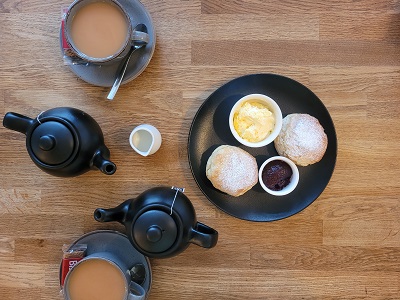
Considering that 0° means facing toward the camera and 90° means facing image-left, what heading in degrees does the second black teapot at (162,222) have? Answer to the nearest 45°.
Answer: approximately 90°

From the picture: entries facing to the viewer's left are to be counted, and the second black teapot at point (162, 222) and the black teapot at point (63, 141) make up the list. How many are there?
1

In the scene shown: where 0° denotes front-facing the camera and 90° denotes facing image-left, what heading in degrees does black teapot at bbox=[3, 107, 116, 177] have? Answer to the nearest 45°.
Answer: approximately 315°
